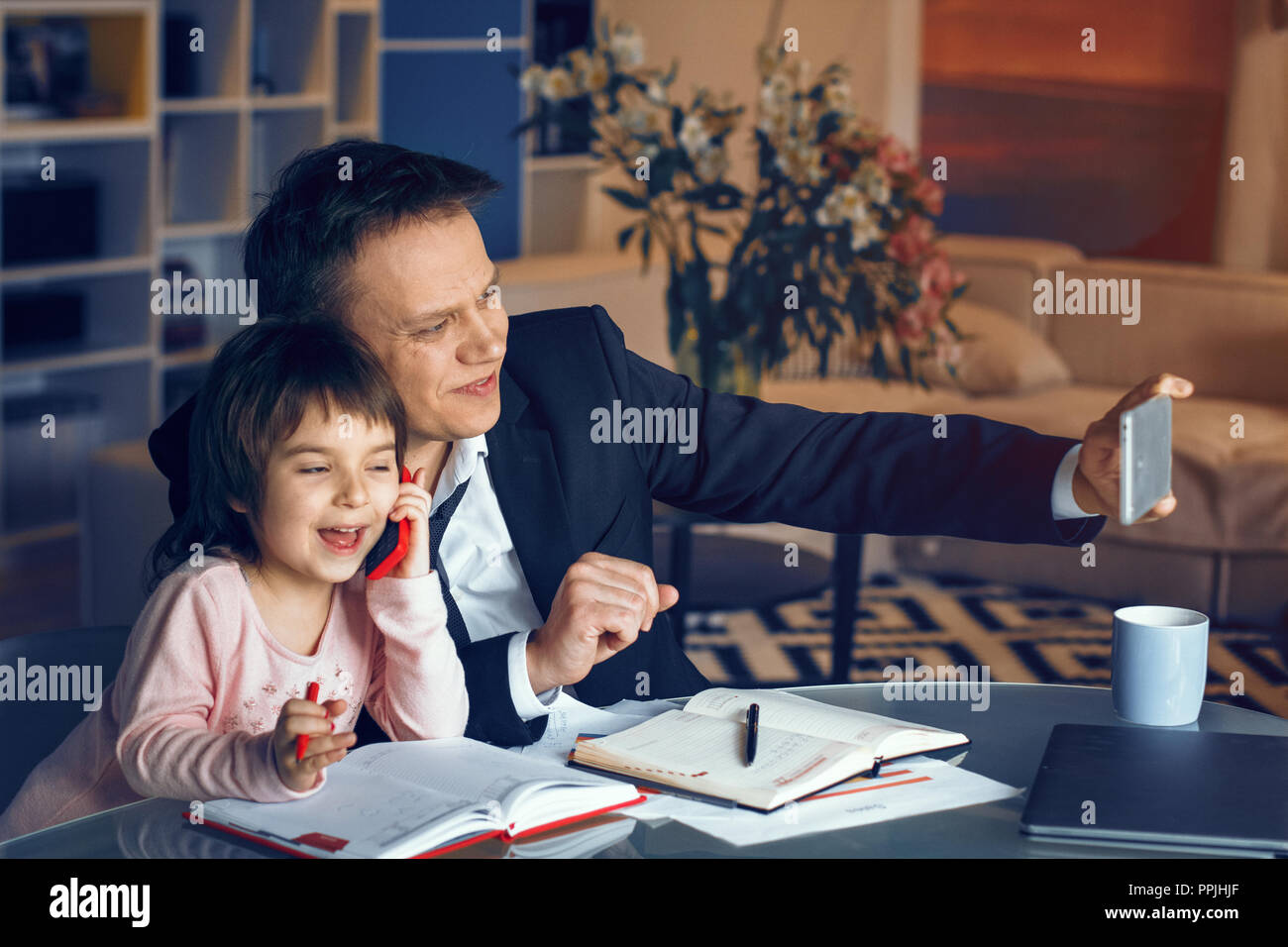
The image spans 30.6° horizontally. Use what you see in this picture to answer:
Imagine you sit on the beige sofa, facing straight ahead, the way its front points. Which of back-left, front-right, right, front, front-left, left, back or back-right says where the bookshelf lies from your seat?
front-right

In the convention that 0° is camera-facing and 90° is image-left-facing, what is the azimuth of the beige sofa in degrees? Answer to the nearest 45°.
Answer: approximately 45°

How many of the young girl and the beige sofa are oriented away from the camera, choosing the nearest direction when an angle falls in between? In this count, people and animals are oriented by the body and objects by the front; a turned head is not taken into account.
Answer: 0

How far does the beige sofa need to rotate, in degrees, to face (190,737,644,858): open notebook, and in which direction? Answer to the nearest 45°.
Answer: approximately 45° to its left

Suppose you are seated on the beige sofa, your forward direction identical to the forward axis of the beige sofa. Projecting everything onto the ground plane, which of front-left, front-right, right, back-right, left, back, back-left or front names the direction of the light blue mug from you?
front-left

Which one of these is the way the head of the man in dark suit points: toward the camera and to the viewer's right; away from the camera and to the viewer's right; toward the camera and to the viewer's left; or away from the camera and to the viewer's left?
toward the camera and to the viewer's right

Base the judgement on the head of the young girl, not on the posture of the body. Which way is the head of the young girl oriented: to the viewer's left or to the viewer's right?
to the viewer's right

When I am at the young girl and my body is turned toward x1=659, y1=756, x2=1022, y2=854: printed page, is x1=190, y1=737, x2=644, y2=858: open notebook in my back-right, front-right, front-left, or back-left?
front-right

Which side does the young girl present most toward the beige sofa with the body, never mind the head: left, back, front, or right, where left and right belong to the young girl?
left

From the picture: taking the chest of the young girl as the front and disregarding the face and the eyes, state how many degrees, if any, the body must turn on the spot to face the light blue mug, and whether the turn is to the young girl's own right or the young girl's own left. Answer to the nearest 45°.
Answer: approximately 45° to the young girl's own left

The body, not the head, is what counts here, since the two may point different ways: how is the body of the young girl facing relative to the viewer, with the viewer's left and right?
facing the viewer and to the right of the viewer
